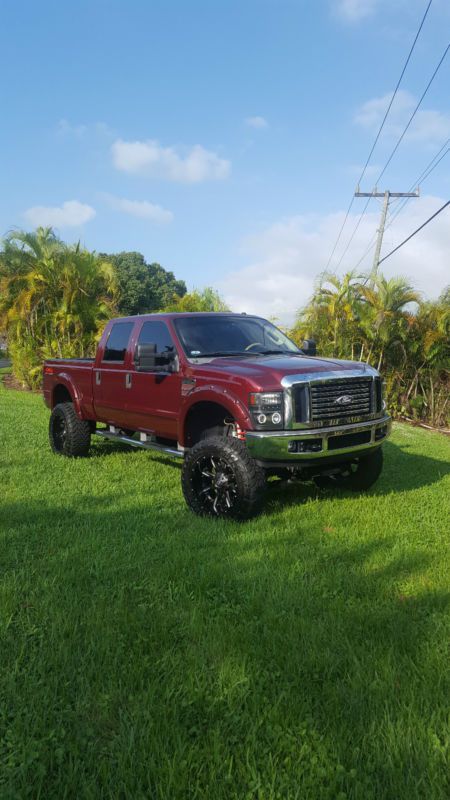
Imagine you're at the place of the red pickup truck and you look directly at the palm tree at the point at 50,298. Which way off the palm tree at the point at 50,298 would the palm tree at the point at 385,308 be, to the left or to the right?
right

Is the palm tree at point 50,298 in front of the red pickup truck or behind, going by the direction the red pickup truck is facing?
behind

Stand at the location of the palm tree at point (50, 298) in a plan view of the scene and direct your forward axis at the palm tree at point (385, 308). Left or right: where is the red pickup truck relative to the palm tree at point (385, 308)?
right

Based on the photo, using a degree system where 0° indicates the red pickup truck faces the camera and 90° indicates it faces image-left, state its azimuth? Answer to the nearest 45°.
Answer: approximately 315°

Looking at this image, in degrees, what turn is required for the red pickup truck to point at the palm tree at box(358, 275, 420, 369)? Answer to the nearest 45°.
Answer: approximately 90° to its left
